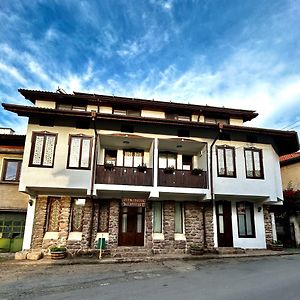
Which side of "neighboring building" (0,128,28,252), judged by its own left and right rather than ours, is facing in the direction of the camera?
front

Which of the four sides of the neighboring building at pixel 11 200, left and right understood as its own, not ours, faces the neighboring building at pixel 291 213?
left

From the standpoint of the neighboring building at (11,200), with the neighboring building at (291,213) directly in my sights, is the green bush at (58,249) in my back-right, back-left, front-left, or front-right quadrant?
front-right

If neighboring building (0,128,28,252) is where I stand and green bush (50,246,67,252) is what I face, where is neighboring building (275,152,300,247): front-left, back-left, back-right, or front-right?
front-left

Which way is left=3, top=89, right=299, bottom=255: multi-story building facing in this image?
toward the camera

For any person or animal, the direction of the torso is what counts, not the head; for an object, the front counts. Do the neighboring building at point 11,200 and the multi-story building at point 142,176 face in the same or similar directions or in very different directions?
same or similar directions

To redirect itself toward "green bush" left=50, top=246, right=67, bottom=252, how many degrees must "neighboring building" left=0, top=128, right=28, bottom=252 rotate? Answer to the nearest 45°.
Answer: approximately 45° to its left

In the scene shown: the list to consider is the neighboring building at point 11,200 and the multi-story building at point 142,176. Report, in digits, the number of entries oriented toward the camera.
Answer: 2

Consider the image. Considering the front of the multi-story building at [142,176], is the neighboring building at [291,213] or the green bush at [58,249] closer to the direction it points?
the green bush

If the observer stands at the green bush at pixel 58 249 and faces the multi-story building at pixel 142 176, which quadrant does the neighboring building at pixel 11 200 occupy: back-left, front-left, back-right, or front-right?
back-left

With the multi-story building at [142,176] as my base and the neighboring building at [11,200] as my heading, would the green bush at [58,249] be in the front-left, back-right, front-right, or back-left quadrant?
front-left

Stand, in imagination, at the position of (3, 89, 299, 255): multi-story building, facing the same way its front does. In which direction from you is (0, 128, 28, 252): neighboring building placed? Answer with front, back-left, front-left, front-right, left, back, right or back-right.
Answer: right

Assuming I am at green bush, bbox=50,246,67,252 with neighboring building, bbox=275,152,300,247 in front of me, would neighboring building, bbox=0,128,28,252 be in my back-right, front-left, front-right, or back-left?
back-left

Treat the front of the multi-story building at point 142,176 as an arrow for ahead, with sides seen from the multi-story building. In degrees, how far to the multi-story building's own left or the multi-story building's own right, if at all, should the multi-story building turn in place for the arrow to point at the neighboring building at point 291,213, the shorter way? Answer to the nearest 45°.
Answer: approximately 135° to the multi-story building's own left
